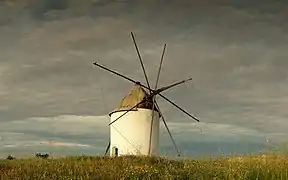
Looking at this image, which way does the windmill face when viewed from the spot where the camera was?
facing the viewer and to the right of the viewer
